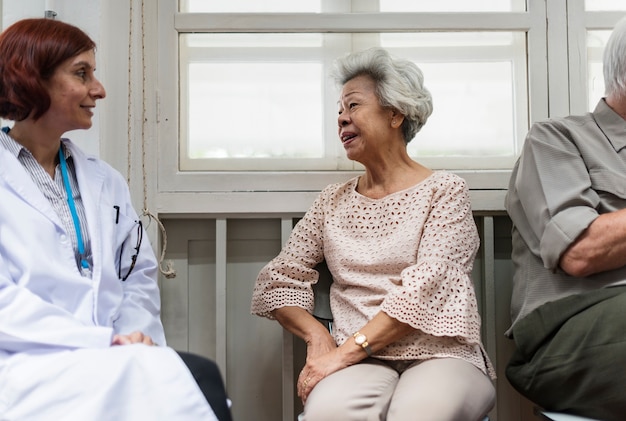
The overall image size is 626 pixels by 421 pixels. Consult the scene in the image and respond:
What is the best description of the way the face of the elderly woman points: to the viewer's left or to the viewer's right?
to the viewer's left

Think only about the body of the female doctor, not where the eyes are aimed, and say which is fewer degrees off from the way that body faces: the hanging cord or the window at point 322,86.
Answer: the window

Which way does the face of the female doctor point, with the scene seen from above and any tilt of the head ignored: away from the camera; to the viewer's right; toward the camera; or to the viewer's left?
to the viewer's right

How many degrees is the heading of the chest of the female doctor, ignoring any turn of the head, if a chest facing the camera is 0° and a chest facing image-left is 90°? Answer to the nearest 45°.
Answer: approximately 315°

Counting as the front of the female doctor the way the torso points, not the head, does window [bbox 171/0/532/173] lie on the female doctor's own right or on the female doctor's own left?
on the female doctor's own left
